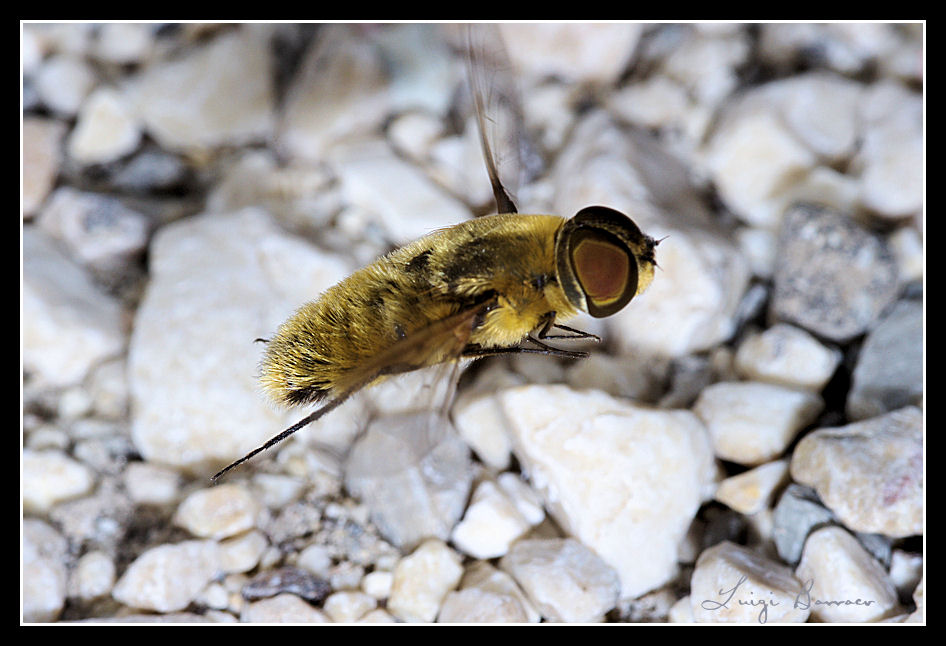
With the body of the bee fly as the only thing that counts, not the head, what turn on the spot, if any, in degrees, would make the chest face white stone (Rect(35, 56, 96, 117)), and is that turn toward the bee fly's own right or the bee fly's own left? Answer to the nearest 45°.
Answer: approximately 135° to the bee fly's own left

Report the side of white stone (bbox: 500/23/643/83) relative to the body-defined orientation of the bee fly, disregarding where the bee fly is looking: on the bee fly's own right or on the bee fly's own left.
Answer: on the bee fly's own left

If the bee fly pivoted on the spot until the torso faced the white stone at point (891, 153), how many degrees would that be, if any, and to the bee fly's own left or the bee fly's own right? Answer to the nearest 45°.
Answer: approximately 45° to the bee fly's own left

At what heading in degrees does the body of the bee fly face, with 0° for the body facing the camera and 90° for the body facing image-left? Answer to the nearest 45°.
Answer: approximately 270°
